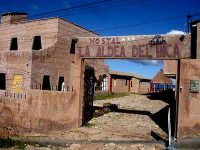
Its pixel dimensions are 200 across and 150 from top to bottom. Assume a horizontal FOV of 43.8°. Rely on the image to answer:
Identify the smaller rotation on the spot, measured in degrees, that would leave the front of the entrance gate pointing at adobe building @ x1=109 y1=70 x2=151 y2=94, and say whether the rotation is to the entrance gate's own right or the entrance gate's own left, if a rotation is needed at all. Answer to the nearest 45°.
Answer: approximately 180°

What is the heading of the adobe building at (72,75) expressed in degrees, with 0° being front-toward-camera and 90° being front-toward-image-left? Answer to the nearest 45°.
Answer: approximately 0°

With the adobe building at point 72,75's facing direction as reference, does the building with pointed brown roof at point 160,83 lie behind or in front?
behind

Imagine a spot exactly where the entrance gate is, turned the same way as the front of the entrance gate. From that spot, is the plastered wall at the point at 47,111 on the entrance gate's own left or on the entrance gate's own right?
on the entrance gate's own right

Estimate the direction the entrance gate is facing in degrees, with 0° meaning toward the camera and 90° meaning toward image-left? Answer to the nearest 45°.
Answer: approximately 0°
